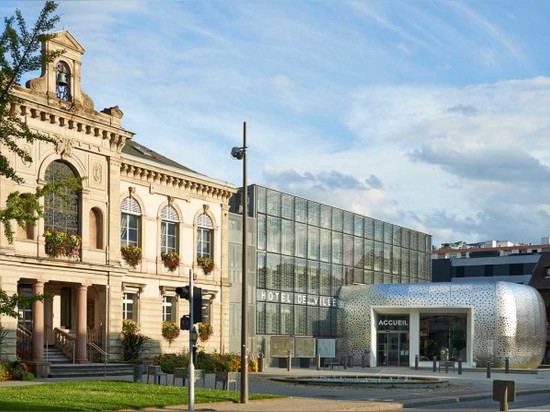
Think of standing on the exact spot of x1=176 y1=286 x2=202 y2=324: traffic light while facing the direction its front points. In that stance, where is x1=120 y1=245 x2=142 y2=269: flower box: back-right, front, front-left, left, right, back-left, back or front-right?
right

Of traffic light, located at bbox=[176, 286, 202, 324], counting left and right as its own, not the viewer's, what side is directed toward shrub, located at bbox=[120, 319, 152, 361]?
right

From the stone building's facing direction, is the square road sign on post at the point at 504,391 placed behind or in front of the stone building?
in front

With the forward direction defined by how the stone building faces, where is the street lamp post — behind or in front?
in front

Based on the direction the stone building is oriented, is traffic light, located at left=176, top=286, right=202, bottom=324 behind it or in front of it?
in front

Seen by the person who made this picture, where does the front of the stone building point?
facing the viewer and to the right of the viewer
